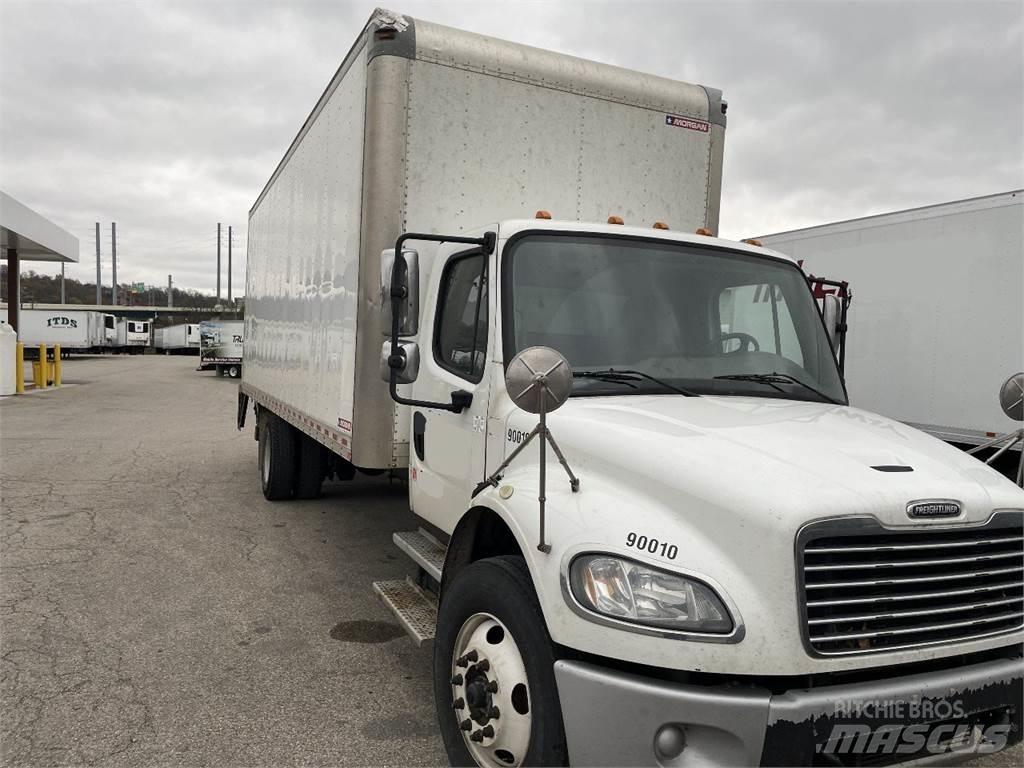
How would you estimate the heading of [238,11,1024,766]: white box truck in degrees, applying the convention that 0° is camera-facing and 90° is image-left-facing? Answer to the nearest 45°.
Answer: approximately 315°

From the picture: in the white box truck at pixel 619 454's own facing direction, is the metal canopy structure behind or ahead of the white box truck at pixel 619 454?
behind

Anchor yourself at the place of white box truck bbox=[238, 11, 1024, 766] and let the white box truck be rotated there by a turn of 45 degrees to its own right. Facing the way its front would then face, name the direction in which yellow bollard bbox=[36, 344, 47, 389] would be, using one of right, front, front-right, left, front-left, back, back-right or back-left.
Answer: back-right

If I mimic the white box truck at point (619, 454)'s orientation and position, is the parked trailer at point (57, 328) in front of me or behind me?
behind

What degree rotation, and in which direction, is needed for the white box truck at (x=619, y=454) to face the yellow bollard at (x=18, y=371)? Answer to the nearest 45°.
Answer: approximately 180°

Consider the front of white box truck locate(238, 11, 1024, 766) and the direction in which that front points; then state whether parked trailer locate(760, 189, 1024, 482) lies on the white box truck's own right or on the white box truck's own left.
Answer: on the white box truck's own left

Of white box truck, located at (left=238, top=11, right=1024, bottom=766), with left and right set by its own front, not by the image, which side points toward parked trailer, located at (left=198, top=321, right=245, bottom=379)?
back

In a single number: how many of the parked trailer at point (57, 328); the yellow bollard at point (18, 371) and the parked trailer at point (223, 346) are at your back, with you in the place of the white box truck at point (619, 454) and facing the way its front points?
3
